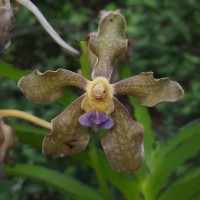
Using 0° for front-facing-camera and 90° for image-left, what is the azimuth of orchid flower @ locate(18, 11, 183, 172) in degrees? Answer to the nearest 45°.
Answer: approximately 0°
